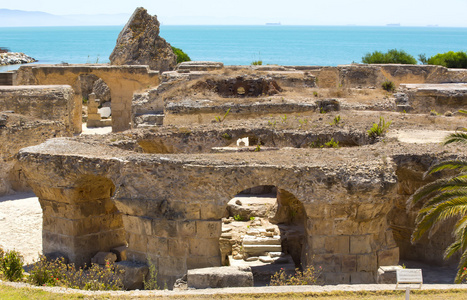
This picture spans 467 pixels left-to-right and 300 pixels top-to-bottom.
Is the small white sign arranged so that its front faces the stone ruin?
no

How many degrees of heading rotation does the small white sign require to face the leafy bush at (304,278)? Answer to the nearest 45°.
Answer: approximately 135° to its right

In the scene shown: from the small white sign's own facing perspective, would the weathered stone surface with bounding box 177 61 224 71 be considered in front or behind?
behind

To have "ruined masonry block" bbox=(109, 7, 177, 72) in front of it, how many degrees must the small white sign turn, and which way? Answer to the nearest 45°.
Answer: approximately 135° to its right

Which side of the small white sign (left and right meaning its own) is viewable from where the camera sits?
front

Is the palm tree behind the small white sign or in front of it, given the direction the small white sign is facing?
behind

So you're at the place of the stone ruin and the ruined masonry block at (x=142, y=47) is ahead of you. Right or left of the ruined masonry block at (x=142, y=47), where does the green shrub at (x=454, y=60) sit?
right

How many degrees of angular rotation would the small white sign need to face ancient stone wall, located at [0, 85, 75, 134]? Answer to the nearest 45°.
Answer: approximately 135° to its right

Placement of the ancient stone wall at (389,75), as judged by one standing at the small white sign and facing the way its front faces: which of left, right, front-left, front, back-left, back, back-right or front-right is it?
back

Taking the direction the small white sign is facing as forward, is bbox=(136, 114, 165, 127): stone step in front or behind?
behind

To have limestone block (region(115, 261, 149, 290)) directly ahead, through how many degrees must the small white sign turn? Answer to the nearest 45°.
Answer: approximately 135° to its right

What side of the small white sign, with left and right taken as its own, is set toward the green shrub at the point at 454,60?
back

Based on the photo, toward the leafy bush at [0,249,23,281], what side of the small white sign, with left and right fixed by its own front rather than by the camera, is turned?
right

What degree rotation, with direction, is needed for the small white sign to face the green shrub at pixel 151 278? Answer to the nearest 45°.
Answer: approximately 135° to its right

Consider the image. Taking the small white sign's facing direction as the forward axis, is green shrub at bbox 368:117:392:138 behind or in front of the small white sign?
behind

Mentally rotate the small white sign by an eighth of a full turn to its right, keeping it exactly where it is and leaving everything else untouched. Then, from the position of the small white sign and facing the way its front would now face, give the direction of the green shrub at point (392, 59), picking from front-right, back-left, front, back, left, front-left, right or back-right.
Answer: back-right

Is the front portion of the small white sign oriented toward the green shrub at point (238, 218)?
no

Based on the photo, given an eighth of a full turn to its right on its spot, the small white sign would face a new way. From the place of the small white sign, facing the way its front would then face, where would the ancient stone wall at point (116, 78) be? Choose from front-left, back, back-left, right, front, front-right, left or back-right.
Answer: right
